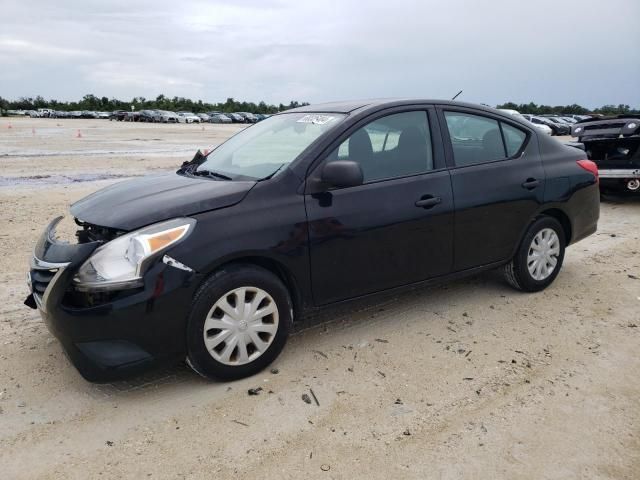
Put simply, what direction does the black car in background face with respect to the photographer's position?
facing the viewer

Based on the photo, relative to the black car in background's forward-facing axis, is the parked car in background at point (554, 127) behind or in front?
behind

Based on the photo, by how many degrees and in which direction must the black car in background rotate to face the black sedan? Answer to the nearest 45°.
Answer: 0° — it already faces it

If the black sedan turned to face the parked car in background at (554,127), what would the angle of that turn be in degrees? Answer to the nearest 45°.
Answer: approximately 180°

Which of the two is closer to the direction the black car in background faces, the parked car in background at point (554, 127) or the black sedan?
the black sedan

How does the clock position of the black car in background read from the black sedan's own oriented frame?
The black car in background is roughly at 6 o'clock from the black sedan.

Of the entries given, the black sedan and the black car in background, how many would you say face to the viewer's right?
0

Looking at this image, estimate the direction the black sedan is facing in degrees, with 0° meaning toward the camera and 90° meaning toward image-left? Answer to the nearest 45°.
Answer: approximately 45°
